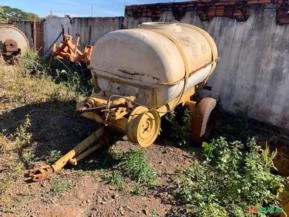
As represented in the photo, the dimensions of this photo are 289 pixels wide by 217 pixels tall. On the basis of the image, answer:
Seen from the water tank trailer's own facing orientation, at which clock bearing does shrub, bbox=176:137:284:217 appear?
The shrub is roughly at 9 o'clock from the water tank trailer.

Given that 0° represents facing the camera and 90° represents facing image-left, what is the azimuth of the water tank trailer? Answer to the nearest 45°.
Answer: approximately 45°

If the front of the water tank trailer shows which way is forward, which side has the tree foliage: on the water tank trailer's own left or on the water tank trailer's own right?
on the water tank trailer's own right

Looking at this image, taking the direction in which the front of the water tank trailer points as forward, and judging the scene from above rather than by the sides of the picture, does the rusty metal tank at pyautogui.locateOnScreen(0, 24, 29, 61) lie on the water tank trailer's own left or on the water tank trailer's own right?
on the water tank trailer's own right

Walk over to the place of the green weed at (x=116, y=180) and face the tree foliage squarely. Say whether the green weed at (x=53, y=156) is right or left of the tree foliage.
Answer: left
